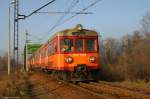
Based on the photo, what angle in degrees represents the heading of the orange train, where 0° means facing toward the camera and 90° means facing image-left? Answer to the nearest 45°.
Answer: approximately 315°
